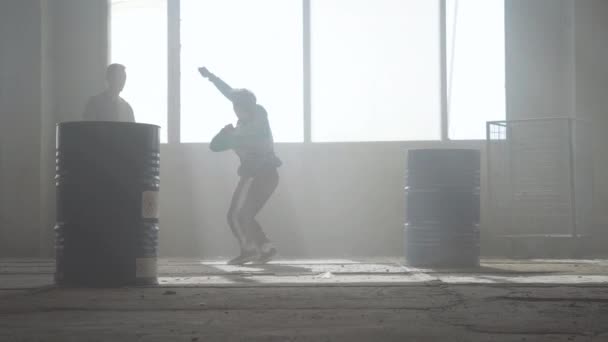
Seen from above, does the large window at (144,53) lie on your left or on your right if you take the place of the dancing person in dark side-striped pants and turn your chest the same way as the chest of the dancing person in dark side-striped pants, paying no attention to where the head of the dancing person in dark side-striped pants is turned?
on your right

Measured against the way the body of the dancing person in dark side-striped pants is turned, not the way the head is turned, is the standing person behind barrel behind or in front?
in front

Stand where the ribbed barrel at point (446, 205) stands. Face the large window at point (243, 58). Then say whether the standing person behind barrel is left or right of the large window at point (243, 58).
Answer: left
